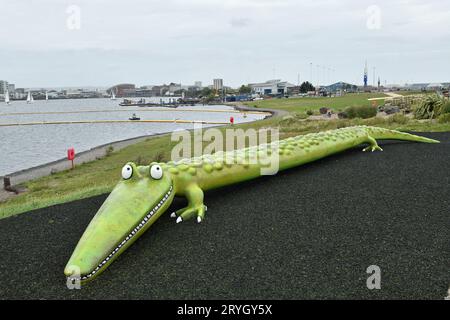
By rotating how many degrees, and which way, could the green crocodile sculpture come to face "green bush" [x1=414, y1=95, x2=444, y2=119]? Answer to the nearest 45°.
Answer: approximately 180°

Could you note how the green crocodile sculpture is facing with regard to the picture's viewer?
facing the viewer and to the left of the viewer

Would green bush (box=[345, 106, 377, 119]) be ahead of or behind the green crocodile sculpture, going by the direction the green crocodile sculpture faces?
behind

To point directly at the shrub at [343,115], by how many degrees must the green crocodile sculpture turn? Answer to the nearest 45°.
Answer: approximately 135° to its right

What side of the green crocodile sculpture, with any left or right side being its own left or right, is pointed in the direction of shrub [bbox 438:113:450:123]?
back

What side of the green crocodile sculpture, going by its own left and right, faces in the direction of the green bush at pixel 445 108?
back

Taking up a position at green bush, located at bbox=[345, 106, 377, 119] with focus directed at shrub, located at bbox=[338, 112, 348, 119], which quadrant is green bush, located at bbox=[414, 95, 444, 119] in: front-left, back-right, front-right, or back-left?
back-left
